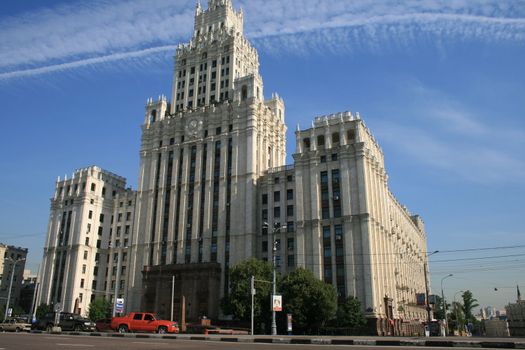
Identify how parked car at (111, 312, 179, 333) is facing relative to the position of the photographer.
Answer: facing to the right of the viewer

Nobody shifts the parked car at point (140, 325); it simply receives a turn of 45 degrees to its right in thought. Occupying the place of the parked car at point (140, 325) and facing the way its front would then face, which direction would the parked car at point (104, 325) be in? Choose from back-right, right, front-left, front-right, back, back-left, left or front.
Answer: back

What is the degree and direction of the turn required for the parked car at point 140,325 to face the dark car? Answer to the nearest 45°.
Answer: approximately 135° to its left
